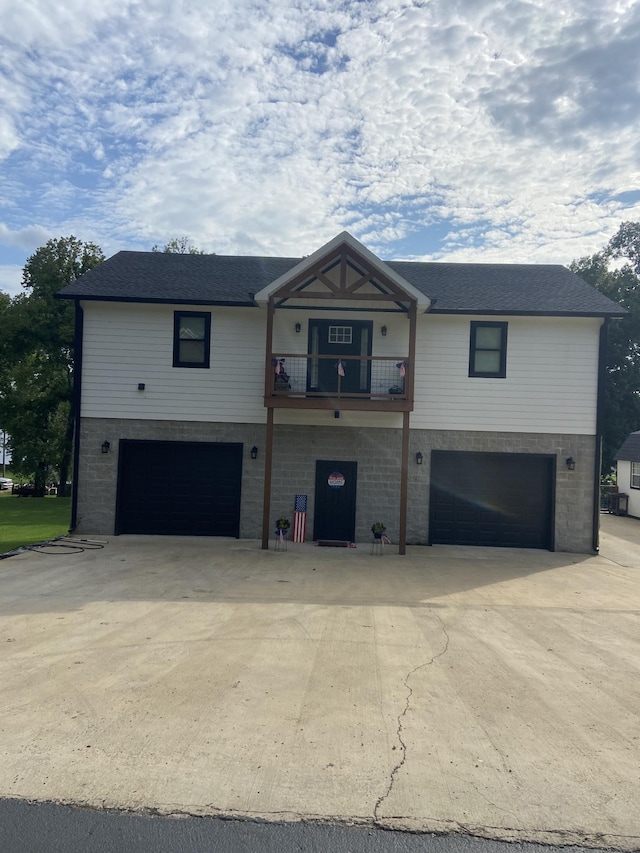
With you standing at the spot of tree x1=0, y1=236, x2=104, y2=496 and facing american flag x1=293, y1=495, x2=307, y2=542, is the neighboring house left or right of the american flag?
left

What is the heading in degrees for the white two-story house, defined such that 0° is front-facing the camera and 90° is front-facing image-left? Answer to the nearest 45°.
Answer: approximately 0°

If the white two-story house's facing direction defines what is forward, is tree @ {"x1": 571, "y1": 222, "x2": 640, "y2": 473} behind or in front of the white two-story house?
behind

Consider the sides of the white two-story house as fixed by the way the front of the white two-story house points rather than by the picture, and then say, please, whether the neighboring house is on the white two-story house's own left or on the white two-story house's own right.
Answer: on the white two-story house's own left

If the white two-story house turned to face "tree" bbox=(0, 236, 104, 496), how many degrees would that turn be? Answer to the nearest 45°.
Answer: approximately 135° to its right
